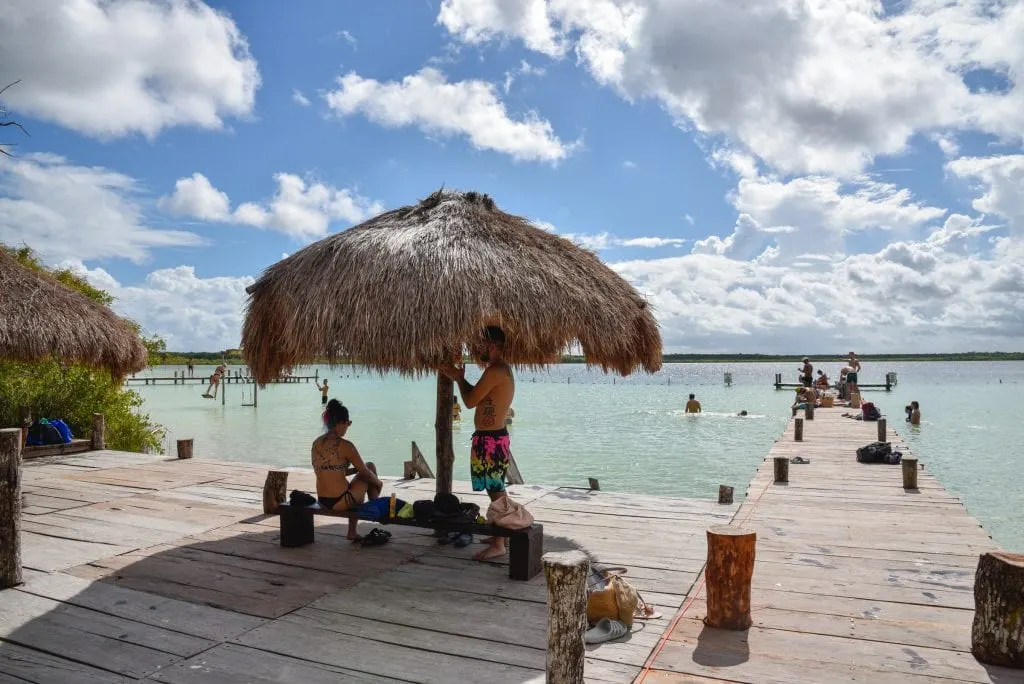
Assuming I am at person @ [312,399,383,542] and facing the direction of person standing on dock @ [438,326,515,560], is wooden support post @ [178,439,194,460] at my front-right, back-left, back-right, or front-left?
back-left

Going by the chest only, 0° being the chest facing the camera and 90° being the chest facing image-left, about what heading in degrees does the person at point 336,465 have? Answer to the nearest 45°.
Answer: approximately 225°

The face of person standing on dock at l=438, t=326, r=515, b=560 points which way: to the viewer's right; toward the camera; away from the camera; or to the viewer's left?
to the viewer's left

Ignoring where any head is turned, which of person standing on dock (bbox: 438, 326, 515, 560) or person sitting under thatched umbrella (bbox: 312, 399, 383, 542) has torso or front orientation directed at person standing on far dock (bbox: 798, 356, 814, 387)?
person sitting under thatched umbrella (bbox: 312, 399, 383, 542)

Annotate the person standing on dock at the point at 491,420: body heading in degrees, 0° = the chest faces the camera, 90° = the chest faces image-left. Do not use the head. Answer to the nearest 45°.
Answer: approximately 90°

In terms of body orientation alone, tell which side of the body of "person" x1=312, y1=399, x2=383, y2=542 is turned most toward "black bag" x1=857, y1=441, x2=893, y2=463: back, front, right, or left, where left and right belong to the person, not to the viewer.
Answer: front

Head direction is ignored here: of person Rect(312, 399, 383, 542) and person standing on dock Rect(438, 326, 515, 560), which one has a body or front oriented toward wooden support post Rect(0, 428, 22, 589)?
the person standing on dock

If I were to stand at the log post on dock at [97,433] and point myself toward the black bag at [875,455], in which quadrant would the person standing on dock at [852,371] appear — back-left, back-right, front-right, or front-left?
front-left

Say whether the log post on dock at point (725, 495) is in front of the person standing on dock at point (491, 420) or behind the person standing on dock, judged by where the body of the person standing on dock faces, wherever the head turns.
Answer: behind

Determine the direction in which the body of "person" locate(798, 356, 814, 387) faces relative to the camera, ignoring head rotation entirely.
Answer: to the viewer's left
